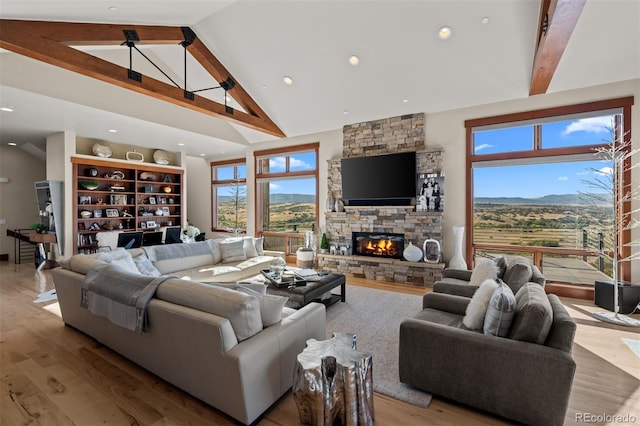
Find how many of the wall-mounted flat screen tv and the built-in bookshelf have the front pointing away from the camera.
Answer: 0

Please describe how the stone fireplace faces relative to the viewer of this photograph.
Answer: facing the viewer and to the left of the viewer

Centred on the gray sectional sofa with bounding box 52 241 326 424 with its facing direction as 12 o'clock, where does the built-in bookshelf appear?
The built-in bookshelf is roughly at 10 o'clock from the gray sectional sofa.

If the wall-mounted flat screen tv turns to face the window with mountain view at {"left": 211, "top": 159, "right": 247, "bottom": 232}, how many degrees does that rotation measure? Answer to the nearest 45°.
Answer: approximately 90° to its right

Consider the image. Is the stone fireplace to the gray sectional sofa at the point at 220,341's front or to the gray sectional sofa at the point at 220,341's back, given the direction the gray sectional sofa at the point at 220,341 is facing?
to the front

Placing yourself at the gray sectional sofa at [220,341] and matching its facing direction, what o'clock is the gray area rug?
The gray area rug is roughly at 1 o'clock from the gray sectional sofa.

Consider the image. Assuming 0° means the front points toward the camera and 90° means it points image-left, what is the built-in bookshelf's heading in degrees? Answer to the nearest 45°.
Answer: approximately 315°

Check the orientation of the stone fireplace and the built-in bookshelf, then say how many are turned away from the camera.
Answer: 0

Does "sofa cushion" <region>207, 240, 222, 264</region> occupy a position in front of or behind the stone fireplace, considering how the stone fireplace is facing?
in front

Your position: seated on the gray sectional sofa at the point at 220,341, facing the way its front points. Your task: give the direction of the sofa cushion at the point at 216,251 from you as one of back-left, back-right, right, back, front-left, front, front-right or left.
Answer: front-left

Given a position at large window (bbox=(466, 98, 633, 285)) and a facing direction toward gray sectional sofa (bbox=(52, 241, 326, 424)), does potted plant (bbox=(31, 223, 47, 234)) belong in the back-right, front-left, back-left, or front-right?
front-right

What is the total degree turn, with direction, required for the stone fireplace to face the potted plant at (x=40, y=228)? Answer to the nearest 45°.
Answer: approximately 45° to its right

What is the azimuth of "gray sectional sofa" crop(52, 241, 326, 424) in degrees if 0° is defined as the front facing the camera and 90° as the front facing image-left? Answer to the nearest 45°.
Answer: approximately 225°

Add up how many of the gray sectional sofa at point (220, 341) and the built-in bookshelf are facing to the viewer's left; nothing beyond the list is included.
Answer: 0

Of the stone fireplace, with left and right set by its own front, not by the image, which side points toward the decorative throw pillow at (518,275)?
left

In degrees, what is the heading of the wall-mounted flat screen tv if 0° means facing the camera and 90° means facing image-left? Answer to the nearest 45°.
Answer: approximately 45°
